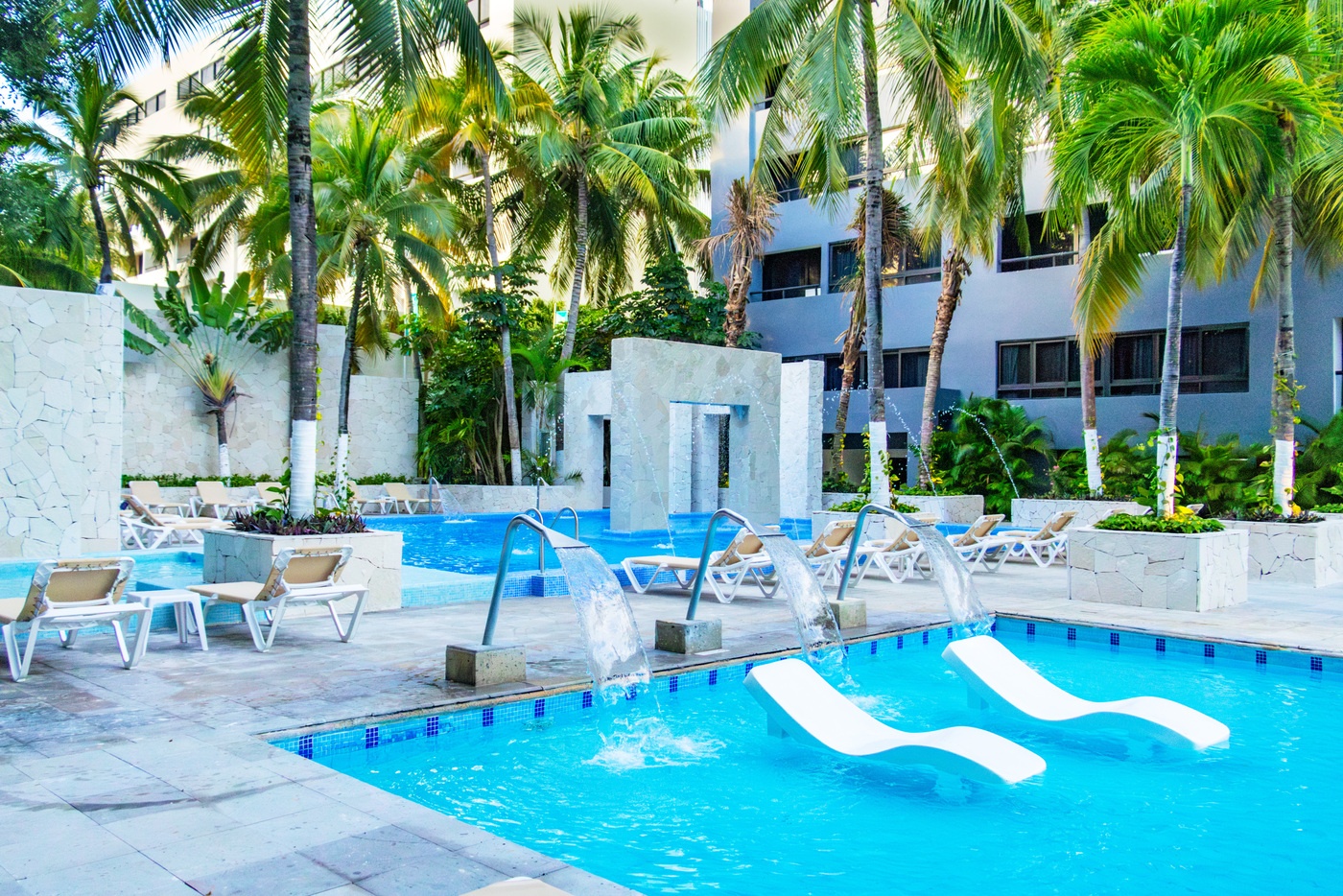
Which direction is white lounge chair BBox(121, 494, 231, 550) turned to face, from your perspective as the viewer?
facing to the right of the viewer

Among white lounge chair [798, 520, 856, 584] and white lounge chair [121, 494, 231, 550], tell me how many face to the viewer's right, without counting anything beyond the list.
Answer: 1

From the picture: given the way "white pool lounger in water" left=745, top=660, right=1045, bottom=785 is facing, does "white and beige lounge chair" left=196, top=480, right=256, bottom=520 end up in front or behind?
behind

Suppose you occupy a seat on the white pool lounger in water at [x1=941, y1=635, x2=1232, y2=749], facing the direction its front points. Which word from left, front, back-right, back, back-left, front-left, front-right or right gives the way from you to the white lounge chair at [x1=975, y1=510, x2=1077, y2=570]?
back-left

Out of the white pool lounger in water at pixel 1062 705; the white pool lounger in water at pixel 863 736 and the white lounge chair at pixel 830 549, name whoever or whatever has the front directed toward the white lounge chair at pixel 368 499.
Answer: the white lounge chair at pixel 830 549

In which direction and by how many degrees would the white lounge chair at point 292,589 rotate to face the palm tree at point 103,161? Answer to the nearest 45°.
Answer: approximately 45° to its right

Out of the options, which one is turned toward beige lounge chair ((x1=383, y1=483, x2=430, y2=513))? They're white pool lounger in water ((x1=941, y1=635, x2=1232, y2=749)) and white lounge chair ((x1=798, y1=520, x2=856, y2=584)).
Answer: white lounge chair ((x1=798, y1=520, x2=856, y2=584))

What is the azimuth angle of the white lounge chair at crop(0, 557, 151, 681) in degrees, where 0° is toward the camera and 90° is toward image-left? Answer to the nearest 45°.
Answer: approximately 135°

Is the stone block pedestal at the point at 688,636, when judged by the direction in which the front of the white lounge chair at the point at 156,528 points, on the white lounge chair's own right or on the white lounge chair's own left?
on the white lounge chair's own right

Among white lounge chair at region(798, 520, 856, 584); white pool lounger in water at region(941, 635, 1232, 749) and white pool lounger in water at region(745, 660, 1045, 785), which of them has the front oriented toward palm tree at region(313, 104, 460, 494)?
the white lounge chair

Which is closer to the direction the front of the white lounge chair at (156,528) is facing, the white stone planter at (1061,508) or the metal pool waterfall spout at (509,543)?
the white stone planter

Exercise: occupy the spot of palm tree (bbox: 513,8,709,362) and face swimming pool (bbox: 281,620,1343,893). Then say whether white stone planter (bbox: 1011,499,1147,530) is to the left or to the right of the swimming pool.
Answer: left

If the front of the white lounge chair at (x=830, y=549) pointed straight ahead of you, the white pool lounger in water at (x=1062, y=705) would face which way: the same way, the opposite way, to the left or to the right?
the opposite way

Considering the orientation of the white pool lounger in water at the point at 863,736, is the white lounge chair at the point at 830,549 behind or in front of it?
behind

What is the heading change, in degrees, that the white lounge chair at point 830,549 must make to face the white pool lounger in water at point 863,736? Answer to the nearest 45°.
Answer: approximately 135° to its left

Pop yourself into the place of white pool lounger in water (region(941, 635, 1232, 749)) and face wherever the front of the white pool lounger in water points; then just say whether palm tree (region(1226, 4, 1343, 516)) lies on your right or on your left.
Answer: on your left

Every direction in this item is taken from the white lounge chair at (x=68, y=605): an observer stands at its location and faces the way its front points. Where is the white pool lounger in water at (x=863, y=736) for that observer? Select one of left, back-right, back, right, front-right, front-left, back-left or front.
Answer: back
